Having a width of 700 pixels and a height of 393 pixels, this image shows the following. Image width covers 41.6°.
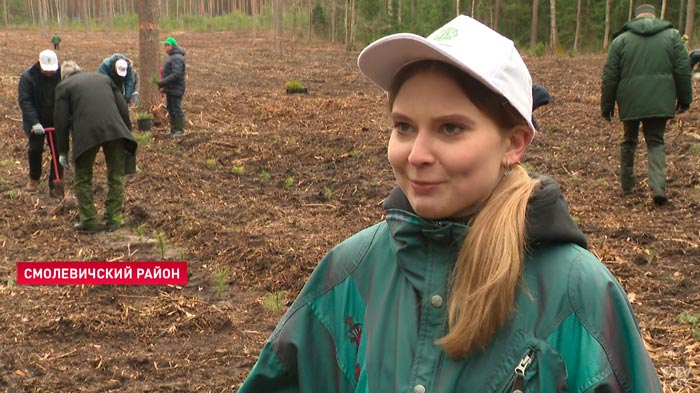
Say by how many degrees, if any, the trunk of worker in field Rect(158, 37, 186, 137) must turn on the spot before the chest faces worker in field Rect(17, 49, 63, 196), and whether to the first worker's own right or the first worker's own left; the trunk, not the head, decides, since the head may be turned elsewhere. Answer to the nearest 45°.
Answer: approximately 90° to the first worker's own left

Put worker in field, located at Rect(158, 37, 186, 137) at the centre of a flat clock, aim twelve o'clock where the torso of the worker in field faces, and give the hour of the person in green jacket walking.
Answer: The person in green jacket walking is roughly at 8 o'clock from the worker in field.

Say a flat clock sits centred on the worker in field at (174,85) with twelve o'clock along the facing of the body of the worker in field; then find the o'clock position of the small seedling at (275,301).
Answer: The small seedling is roughly at 9 o'clock from the worker in field.

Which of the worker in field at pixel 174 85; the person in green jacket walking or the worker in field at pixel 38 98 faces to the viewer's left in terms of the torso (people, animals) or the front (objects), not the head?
the worker in field at pixel 174 85

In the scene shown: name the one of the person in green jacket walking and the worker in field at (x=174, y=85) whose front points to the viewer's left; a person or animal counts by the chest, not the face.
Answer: the worker in field

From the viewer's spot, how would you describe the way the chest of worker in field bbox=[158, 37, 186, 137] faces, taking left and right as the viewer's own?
facing to the left of the viewer

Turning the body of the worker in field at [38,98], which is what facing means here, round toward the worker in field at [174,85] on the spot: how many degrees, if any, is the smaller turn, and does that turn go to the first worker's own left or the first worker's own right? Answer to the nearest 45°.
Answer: approximately 90° to the first worker's own left

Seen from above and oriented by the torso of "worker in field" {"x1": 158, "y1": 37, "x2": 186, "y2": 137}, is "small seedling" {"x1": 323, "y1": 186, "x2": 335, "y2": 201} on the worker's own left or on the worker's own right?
on the worker's own left
